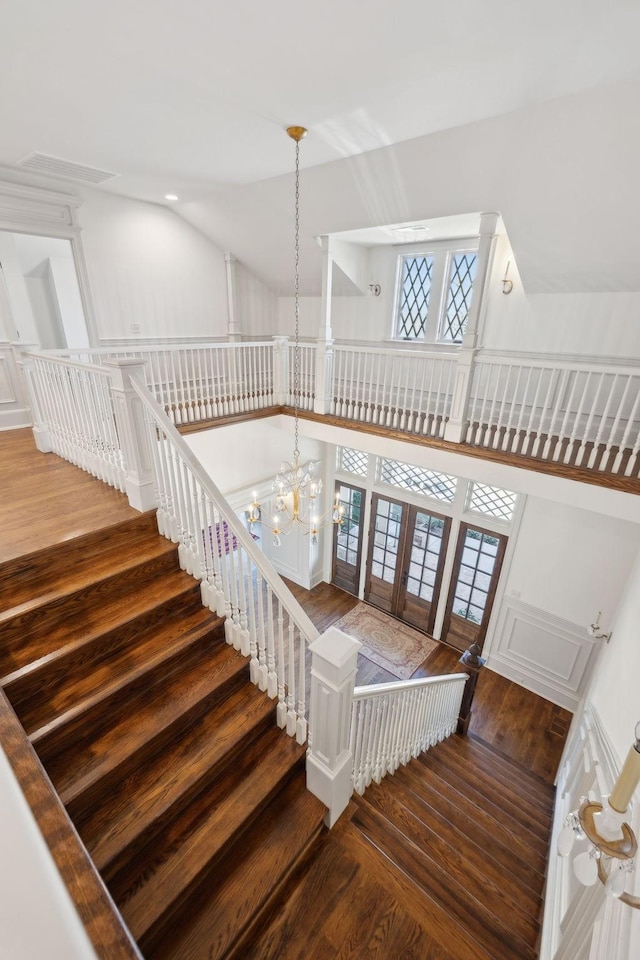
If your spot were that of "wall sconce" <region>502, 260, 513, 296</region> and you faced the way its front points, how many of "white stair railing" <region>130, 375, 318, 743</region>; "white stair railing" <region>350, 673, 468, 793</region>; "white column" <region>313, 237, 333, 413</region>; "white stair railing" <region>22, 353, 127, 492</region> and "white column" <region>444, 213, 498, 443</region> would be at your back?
0

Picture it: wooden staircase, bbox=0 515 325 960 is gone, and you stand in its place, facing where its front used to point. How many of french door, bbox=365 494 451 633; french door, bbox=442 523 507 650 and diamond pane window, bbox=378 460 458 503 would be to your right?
0

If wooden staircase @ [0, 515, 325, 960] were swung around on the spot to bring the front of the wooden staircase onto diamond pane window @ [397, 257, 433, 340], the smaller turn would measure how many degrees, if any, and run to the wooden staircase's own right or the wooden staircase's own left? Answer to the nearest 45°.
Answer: approximately 90° to the wooden staircase's own left

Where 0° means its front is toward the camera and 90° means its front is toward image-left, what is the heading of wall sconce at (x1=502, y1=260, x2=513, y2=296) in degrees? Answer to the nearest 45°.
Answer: approximately 45°

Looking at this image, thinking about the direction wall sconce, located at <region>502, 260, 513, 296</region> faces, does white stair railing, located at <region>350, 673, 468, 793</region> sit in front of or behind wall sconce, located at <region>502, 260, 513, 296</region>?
in front

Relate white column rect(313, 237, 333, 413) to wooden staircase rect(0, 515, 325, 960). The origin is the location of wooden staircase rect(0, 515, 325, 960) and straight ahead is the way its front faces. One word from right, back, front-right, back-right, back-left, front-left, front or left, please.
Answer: left

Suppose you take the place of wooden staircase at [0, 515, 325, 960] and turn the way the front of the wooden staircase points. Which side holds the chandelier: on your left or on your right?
on your left

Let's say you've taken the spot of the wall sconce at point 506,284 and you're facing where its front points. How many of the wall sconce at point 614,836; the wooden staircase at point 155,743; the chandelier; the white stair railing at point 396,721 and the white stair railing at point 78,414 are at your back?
0

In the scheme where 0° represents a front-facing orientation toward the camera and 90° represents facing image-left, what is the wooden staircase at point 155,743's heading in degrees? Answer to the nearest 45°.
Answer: approximately 315°

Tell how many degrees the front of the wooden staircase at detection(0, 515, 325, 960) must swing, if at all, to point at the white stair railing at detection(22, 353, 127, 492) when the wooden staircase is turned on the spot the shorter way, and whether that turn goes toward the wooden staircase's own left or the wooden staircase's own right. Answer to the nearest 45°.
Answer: approximately 135° to the wooden staircase's own left

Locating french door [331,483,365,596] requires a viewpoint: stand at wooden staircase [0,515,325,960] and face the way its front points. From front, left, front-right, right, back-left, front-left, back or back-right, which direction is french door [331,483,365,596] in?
left

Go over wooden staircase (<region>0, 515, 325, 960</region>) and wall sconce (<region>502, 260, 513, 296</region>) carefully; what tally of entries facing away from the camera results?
0

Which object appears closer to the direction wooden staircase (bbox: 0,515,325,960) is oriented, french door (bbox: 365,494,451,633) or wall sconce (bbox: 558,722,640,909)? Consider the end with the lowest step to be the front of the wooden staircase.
the wall sconce

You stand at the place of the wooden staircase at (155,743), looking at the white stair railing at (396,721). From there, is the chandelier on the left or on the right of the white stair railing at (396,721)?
left

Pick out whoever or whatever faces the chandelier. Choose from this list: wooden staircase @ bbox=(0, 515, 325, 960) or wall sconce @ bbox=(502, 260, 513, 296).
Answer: the wall sconce
